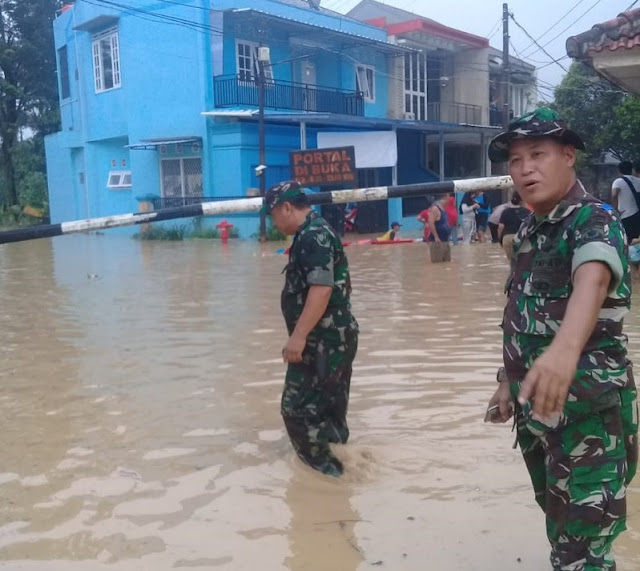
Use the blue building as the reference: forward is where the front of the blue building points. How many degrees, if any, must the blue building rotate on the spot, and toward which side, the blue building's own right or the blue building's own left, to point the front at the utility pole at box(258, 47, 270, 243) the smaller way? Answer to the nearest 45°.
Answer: approximately 45° to the blue building's own right

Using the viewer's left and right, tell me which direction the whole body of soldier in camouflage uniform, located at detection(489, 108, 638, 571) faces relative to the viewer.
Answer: facing the viewer and to the left of the viewer

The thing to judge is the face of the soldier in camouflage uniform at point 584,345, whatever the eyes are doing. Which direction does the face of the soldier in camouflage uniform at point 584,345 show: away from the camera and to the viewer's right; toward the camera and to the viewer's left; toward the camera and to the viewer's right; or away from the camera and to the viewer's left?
toward the camera and to the viewer's left

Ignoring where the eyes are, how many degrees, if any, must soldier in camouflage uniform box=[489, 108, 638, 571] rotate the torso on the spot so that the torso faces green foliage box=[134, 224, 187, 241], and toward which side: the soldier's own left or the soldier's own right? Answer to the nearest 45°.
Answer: approximately 90° to the soldier's own right

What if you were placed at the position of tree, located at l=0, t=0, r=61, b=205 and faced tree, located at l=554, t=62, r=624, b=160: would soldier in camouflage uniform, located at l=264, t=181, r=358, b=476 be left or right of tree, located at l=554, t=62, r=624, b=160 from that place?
right

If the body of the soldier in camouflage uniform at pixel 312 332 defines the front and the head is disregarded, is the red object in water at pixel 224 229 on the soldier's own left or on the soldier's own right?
on the soldier's own right

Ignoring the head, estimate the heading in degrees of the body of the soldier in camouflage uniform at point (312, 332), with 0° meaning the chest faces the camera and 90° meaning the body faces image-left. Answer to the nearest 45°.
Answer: approximately 90°

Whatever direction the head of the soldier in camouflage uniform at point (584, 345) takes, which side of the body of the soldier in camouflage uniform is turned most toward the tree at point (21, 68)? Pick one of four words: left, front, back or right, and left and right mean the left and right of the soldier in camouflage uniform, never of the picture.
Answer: right

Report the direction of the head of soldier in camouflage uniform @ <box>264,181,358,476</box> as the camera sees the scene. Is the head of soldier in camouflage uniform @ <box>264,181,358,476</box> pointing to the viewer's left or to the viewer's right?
to the viewer's left

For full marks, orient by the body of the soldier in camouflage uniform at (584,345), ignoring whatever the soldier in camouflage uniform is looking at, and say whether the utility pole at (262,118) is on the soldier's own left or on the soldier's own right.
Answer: on the soldier's own right
